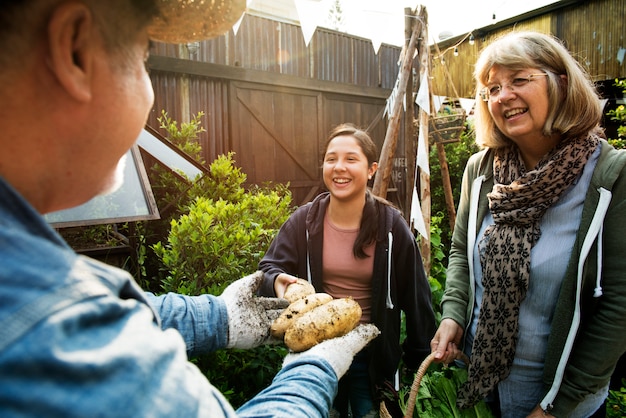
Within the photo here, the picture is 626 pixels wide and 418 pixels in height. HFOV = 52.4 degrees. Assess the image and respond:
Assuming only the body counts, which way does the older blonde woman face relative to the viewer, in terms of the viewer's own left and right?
facing the viewer and to the left of the viewer

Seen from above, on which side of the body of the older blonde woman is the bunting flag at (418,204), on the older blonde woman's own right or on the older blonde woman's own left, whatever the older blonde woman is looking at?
on the older blonde woman's own right

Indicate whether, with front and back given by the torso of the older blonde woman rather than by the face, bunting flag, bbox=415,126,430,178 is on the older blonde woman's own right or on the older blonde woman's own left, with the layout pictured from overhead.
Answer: on the older blonde woman's own right

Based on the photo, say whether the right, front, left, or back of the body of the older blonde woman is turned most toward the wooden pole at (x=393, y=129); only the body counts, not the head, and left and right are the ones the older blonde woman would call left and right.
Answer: right

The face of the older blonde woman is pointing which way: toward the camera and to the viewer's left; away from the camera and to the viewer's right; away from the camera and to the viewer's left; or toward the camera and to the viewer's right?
toward the camera and to the viewer's left

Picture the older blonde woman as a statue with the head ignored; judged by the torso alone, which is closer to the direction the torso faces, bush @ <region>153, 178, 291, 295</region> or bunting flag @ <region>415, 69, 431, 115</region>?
the bush
